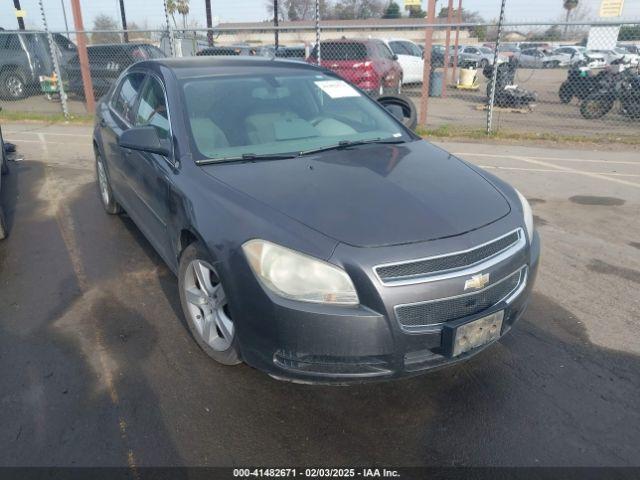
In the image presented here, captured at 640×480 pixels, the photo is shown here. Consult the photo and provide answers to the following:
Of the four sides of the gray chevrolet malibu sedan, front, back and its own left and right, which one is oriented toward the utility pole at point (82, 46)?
back

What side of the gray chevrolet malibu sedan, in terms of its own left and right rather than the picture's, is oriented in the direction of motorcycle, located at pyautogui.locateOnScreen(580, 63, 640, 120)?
left

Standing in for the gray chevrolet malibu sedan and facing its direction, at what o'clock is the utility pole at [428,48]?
The utility pole is roughly at 8 o'clock from the gray chevrolet malibu sedan.

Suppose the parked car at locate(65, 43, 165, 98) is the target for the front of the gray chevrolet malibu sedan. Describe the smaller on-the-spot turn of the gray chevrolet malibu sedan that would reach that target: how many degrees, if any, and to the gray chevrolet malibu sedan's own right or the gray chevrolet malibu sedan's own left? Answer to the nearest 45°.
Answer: approximately 180°

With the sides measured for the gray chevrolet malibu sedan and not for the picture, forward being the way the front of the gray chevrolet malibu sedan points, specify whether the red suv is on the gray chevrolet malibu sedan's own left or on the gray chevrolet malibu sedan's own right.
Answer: on the gray chevrolet malibu sedan's own left

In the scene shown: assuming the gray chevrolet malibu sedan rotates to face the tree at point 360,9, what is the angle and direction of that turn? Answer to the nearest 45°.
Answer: approximately 135° to its left

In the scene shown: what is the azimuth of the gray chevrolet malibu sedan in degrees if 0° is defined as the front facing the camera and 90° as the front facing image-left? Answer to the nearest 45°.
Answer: approximately 315°

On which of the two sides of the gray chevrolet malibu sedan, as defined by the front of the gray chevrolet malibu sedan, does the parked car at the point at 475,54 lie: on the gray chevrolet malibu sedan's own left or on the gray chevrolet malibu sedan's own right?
on the gray chevrolet malibu sedan's own left

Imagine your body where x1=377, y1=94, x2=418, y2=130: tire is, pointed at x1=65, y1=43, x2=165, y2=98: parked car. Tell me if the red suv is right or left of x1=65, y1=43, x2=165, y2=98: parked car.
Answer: right

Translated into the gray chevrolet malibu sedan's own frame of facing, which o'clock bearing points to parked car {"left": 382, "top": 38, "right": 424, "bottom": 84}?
The parked car is roughly at 8 o'clock from the gray chevrolet malibu sedan.

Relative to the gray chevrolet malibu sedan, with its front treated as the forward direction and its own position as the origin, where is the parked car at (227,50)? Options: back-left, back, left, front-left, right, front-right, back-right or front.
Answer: back-left
